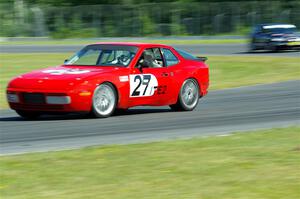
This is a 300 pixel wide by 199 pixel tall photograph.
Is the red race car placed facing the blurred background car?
no

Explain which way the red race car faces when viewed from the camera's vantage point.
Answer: facing the viewer and to the left of the viewer
